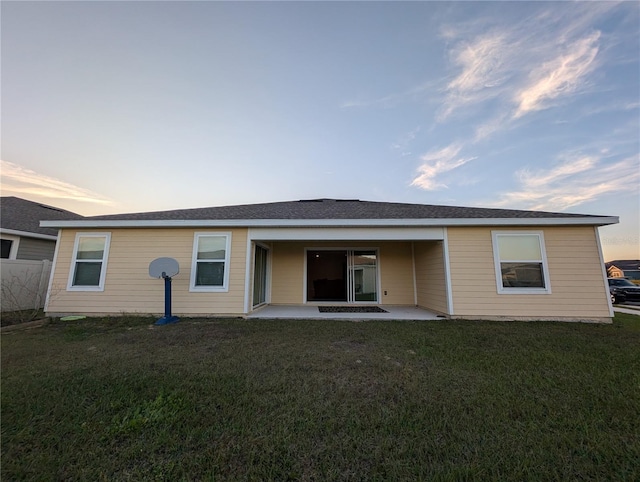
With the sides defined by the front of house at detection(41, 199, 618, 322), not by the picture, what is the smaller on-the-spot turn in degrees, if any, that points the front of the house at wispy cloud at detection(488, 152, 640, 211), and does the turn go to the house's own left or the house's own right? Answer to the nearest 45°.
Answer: approximately 90° to the house's own right

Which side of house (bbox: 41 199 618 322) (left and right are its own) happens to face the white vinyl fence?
left

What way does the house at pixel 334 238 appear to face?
away from the camera

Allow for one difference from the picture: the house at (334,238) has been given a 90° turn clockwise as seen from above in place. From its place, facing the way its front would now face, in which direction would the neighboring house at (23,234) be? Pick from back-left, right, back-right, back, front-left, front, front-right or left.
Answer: back

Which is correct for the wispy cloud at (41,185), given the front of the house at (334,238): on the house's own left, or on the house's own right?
on the house's own left

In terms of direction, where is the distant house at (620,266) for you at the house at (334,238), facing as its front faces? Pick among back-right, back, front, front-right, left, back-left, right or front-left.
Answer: front-right

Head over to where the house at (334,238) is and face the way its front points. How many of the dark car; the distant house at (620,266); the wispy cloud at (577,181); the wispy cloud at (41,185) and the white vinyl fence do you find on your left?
2
